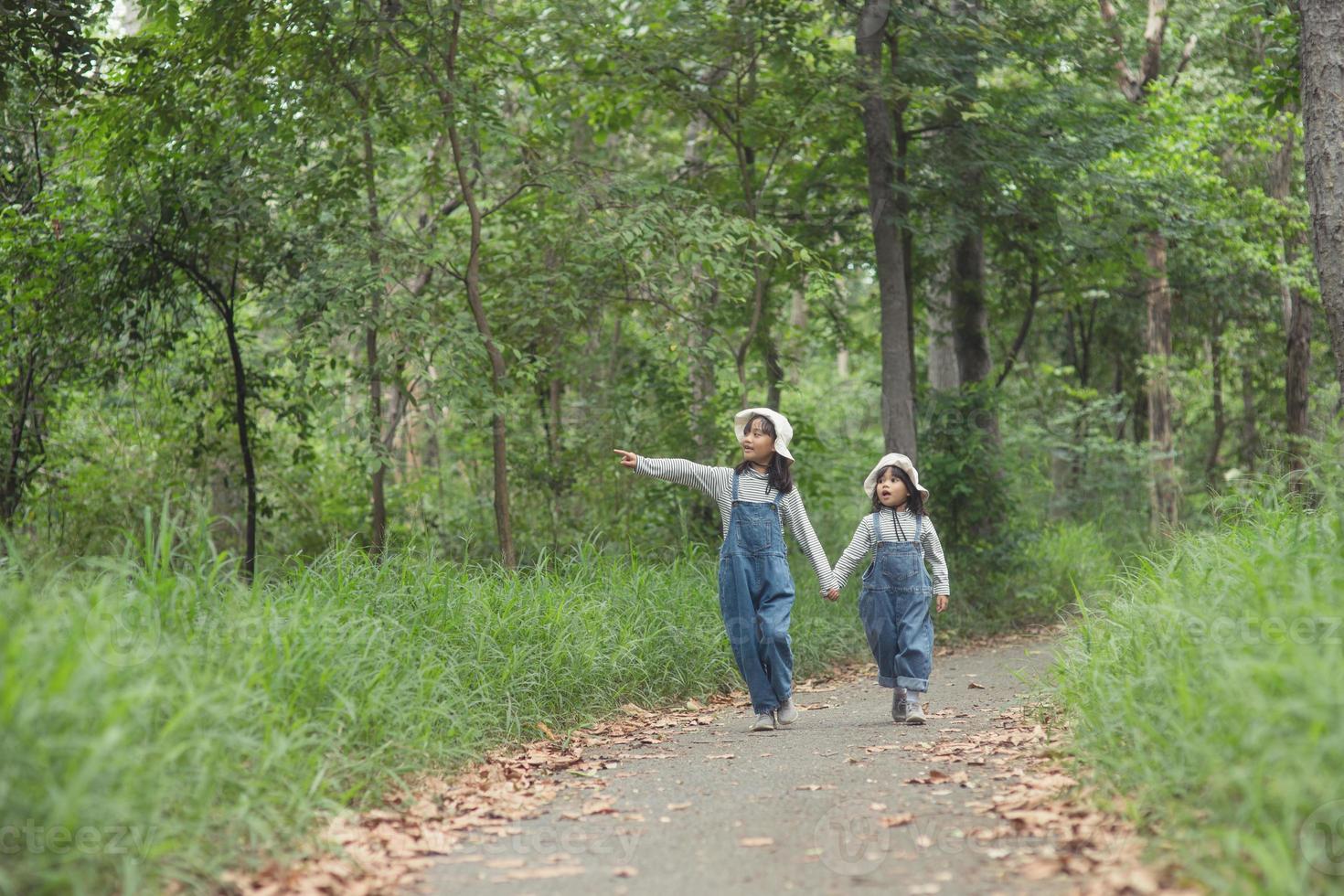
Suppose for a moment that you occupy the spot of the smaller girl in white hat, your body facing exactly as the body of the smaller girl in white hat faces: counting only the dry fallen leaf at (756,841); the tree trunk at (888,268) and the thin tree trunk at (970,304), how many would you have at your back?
2

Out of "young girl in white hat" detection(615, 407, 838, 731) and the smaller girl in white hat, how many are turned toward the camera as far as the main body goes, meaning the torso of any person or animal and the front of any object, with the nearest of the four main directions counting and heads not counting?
2

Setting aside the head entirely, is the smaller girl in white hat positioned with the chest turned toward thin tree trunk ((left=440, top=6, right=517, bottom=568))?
no

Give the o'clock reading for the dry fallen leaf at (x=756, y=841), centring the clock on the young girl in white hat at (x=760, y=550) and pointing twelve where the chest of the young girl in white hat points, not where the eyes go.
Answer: The dry fallen leaf is roughly at 12 o'clock from the young girl in white hat.

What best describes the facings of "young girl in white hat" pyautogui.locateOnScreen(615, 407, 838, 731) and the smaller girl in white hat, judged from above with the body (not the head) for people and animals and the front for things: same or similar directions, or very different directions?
same or similar directions

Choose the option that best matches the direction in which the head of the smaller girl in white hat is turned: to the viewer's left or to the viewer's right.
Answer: to the viewer's left

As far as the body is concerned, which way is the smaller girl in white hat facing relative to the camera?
toward the camera

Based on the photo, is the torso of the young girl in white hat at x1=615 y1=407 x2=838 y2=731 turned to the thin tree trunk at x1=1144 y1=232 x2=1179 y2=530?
no

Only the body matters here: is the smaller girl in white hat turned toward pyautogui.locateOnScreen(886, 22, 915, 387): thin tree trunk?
no

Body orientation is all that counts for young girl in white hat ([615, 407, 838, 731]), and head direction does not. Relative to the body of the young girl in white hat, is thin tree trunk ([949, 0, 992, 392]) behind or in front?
behind

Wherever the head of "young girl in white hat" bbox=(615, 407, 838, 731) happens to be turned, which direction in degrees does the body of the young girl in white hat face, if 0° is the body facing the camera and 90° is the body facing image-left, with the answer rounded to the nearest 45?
approximately 0°

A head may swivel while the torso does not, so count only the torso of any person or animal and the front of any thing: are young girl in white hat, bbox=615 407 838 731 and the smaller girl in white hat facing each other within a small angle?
no

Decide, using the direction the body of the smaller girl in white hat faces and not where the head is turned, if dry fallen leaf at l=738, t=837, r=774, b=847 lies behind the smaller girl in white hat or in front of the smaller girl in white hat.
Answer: in front

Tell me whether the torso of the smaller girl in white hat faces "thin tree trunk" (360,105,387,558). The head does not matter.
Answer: no

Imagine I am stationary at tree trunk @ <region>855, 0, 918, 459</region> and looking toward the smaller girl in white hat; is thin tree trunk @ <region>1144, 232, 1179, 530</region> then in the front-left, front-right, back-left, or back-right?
back-left

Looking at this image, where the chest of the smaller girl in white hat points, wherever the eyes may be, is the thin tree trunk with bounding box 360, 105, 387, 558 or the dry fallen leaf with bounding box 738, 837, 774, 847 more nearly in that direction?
the dry fallen leaf
